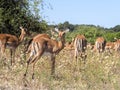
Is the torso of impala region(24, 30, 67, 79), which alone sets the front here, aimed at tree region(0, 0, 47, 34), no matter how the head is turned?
no

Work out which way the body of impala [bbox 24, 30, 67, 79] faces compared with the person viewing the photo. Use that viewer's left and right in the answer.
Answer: facing away from the viewer and to the right of the viewer

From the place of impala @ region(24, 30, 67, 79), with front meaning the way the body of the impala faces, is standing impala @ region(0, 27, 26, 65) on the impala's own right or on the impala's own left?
on the impala's own left

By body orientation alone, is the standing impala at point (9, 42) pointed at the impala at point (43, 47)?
no
